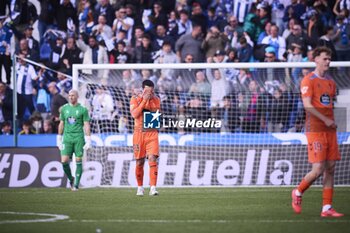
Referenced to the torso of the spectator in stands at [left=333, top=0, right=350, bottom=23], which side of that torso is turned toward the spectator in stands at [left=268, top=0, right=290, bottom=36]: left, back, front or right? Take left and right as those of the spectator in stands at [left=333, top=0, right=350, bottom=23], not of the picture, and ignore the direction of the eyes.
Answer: right

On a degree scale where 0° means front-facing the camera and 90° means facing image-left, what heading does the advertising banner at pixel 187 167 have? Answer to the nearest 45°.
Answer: approximately 0°

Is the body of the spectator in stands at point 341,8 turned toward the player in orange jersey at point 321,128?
yes

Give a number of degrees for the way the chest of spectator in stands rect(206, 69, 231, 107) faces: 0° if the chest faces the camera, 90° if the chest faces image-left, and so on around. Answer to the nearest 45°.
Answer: approximately 0°

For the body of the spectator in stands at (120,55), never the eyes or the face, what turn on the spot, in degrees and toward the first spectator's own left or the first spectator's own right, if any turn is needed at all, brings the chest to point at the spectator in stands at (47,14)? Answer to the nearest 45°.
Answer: approximately 135° to the first spectator's own right

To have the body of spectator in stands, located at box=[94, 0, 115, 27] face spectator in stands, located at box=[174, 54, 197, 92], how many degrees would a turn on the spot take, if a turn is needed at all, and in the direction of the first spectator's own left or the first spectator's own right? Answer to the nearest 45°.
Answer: approximately 45° to the first spectator's own left

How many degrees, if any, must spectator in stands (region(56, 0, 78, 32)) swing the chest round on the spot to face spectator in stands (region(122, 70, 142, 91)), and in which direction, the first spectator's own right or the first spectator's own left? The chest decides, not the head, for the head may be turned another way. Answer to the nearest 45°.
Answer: approximately 45° to the first spectator's own left
